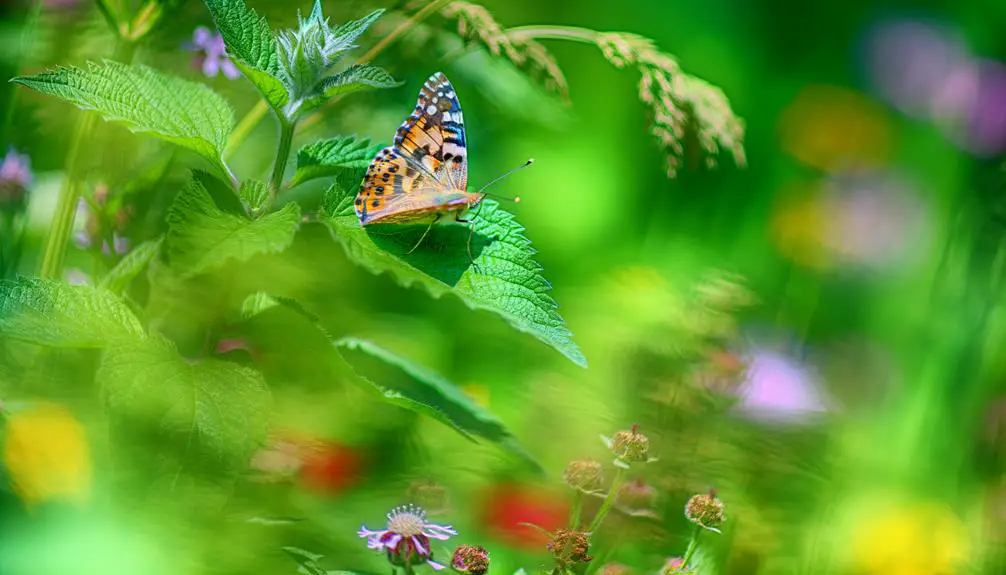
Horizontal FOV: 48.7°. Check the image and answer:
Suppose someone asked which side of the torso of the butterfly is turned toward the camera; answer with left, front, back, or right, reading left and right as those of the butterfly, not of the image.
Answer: right
